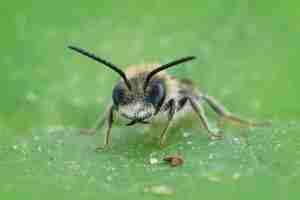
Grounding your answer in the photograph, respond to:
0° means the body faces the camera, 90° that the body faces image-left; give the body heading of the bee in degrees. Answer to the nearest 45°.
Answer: approximately 45°

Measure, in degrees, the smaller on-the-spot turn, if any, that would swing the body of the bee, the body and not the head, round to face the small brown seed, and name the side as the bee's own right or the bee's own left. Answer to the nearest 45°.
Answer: approximately 45° to the bee's own left
